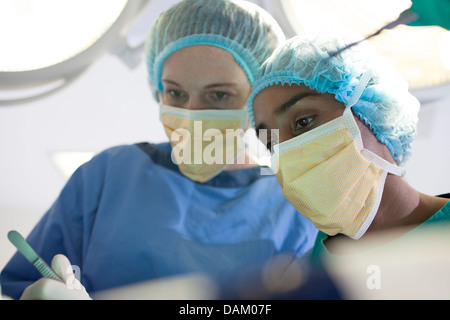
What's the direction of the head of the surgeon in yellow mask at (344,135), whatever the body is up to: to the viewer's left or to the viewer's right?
to the viewer's left

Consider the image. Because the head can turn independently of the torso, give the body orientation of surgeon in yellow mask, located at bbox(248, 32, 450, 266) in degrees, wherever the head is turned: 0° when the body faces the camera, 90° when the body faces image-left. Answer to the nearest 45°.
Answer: approximately 45°

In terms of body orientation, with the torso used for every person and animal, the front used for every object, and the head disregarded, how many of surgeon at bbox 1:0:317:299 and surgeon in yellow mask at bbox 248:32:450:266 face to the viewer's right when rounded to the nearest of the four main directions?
0

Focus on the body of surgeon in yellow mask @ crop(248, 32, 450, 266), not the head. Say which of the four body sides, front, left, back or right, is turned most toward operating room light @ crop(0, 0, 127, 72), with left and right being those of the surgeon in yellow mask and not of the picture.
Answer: right
